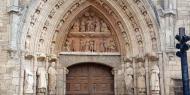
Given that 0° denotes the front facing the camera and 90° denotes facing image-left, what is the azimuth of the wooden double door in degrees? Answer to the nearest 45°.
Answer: approximately 0°

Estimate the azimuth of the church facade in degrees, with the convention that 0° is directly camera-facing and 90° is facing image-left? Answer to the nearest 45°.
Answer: approximately 0°
